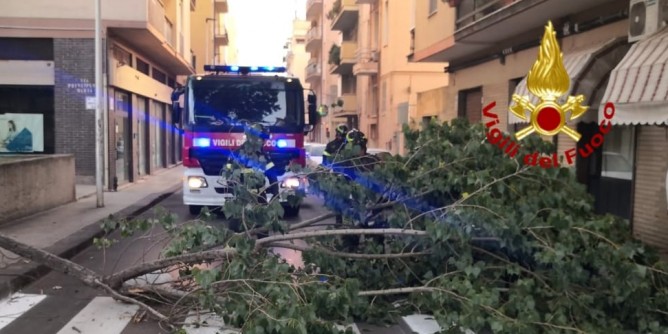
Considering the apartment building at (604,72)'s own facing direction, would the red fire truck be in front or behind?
in front

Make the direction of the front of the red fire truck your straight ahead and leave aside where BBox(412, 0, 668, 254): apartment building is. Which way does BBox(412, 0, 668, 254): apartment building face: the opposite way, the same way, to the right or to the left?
to the right

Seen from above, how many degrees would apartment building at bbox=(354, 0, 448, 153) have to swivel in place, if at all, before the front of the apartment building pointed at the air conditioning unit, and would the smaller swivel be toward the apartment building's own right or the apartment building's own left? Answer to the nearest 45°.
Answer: approximately 45° to the apartment building's own left

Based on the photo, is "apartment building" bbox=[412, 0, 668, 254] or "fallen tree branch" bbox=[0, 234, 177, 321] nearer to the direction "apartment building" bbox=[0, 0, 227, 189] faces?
the apartment building

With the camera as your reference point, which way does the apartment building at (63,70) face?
facing the viewer and to the right of the viewer

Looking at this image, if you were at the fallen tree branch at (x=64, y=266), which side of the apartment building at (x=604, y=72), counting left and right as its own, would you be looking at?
front

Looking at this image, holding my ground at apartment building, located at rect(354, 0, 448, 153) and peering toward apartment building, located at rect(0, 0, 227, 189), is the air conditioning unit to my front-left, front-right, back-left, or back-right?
front-left

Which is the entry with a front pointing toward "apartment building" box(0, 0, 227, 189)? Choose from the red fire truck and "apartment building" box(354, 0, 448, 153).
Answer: "apartment building" box(354, 0, 448, 153)

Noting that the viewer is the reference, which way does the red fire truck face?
facing the viewer

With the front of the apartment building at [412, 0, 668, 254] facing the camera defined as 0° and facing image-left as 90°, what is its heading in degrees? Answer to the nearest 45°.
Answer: approximately 45°

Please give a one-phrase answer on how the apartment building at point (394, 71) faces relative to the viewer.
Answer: facing the viewer and to the left of the viewer

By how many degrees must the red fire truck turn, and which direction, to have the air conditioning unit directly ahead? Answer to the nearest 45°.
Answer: approximately 45° to its left

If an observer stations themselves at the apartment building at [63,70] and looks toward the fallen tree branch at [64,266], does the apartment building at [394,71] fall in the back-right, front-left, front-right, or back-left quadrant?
back-left

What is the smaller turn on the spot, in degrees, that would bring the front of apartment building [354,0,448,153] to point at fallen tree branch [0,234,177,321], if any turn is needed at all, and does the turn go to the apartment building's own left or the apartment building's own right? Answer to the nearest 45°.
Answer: approximately 45° to the apartment building's own left

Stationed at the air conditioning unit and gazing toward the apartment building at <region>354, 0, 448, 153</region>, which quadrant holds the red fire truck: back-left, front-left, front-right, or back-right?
front-left

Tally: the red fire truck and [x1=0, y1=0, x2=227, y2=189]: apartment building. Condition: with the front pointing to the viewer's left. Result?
0

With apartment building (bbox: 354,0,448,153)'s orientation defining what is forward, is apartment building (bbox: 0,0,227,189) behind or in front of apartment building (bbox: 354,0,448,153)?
in front
